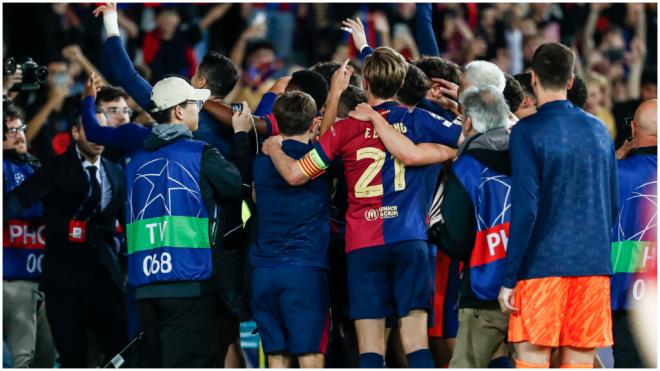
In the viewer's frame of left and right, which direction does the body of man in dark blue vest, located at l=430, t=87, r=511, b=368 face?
facing away from the viewer and to the left of the viewer

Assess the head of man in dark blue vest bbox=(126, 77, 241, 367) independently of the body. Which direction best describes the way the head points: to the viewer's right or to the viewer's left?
to the viewer's right

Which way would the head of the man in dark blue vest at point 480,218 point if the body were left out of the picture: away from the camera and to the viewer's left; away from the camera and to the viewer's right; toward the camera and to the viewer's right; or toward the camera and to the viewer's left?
away from the camera and to the viewer's left

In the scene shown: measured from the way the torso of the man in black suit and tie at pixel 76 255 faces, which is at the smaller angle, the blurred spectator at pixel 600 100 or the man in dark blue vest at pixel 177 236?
the man in dark blue vest

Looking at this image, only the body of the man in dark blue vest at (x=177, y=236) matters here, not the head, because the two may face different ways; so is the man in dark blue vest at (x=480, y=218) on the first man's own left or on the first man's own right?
on the first man's own right
